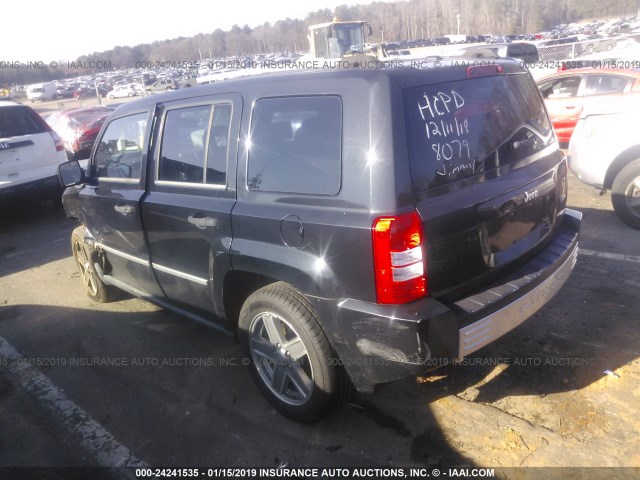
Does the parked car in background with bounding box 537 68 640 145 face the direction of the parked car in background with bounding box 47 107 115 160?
yes

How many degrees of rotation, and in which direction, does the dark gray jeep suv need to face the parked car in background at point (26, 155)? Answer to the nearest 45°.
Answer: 0° — it already faces it

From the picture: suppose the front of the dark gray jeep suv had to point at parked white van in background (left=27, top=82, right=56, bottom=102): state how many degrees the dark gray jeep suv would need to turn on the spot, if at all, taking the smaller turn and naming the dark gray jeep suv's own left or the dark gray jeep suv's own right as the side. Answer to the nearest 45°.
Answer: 0° — it already faces it

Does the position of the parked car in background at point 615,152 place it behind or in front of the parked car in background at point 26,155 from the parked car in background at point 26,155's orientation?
behind

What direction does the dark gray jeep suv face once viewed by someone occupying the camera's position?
facing away from the viewer and to the left of the viewer

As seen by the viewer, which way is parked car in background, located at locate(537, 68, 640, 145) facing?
to the viewer's left

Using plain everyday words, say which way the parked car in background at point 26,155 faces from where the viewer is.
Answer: facing away from the viewer and to the left of the viewer

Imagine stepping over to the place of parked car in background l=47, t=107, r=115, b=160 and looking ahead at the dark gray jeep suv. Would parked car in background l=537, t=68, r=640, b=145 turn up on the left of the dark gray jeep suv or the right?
left
